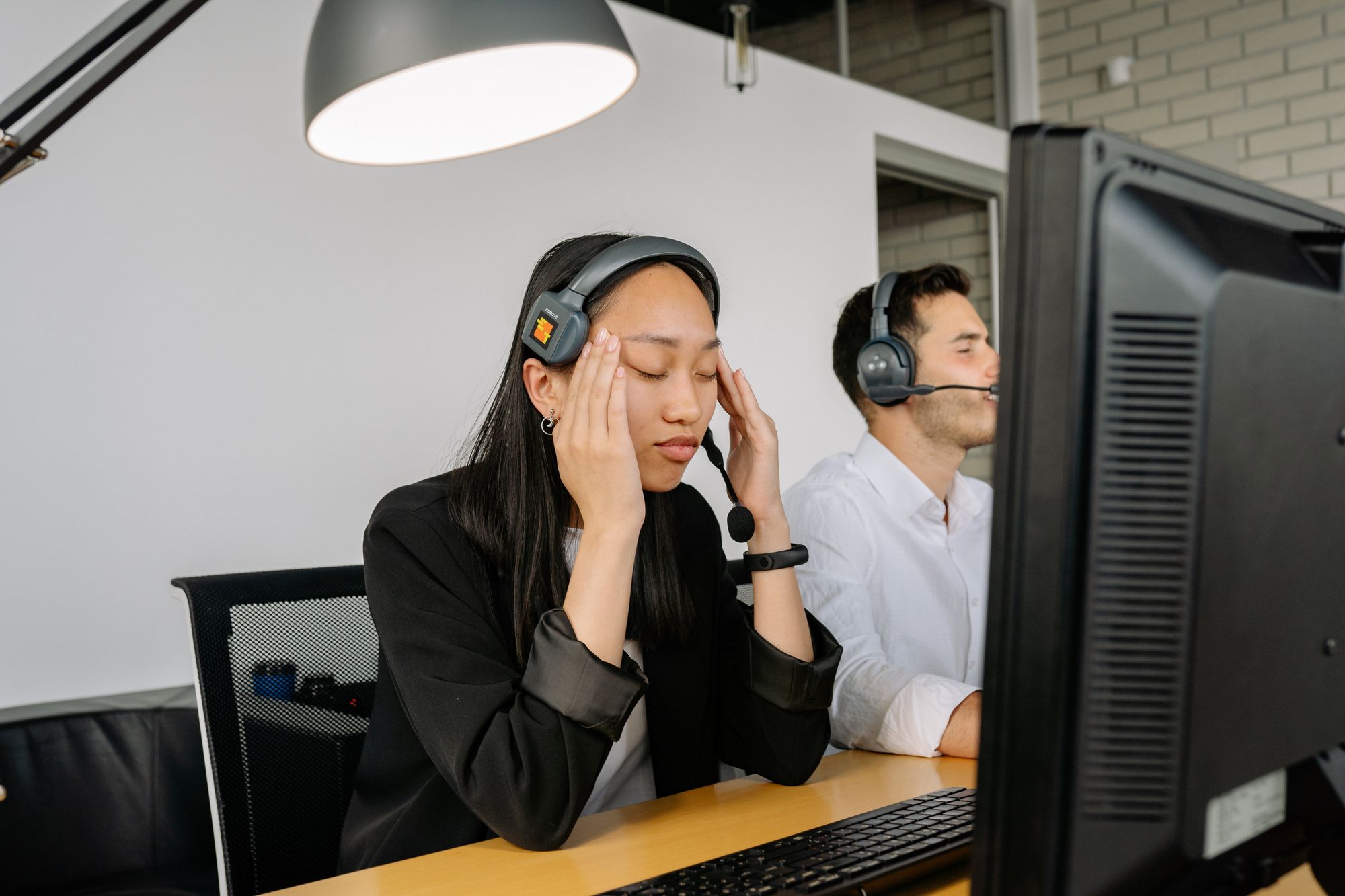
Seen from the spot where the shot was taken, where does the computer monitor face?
facing away from the viewer and to the left of the viewer

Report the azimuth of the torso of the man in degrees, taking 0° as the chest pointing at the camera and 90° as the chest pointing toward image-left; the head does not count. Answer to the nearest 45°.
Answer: approximately 315°

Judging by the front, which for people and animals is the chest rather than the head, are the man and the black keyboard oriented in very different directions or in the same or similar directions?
very different directions

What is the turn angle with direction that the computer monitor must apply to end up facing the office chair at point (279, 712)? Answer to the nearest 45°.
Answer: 0° — it already faces it

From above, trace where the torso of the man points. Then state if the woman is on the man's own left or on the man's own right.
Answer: on the man's own right

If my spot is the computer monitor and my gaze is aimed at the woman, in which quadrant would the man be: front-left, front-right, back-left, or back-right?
front-right

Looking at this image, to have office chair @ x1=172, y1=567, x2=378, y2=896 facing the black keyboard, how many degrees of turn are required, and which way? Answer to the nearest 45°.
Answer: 0° — it already faces it

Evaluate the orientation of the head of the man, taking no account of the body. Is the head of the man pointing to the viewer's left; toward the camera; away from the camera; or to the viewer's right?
to the viewer's right

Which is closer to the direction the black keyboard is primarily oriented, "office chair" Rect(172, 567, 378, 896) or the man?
the office chair
